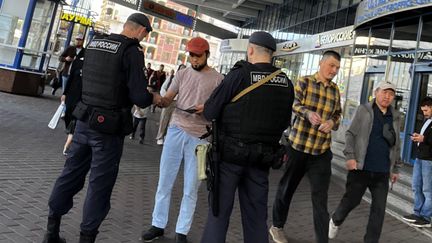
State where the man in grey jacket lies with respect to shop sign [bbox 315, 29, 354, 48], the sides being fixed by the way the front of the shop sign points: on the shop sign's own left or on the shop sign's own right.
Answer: on the shop sign's own left

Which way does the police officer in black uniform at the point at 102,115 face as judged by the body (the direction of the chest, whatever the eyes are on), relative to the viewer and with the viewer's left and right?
facing away from the viewer and to the right of the viewer

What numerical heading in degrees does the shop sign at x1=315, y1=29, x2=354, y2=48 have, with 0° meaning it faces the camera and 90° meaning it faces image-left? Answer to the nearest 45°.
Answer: approximately 45°

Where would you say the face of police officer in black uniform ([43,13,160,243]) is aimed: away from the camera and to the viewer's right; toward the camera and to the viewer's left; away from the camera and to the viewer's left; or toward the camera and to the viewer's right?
away from the camera and to the viewer's right

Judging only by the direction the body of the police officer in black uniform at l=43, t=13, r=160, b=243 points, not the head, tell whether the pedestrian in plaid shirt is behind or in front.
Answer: in front

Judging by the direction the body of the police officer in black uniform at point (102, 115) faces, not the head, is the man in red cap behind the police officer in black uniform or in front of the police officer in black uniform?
in front

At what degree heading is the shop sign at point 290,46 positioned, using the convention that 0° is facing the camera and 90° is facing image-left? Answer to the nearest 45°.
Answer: approximately 45°

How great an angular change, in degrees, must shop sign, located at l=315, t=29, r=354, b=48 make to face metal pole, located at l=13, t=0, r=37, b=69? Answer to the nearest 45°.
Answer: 0° — it already faces it

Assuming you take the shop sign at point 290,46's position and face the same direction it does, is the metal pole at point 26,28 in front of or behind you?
in front
